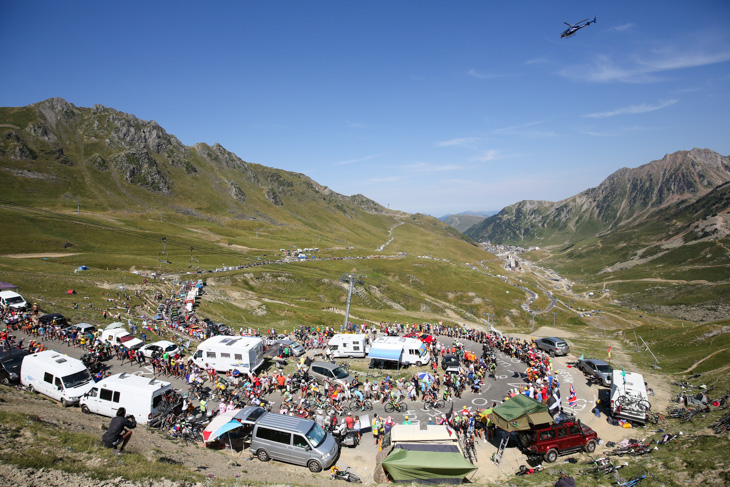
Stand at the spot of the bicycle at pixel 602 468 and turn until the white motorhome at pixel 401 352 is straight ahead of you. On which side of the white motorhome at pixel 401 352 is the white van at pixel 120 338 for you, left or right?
left

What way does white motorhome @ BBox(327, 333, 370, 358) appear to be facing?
to the viewer's left

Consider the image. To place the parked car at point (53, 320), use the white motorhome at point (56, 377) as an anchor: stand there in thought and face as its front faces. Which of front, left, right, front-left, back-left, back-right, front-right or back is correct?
back-left

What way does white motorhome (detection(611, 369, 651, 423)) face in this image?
away from the camera

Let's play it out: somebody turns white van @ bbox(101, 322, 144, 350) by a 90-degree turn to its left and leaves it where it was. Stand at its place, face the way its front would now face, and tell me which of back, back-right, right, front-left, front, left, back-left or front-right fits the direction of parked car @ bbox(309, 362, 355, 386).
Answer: right

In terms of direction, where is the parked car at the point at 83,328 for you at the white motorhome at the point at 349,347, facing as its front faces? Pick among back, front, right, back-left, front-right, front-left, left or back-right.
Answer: front

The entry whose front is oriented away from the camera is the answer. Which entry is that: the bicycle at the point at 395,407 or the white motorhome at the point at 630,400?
the white motorhome

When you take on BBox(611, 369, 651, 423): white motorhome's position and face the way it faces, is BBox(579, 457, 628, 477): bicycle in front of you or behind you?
behind

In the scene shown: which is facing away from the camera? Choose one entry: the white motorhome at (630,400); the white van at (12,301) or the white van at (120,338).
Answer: the white motorhome at (630,400)

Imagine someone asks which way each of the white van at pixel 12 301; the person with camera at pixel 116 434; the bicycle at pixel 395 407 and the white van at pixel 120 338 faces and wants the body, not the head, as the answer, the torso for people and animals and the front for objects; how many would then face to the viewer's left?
1

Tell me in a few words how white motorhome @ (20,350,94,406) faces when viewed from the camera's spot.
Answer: facing the viewer and to the right of the viewer

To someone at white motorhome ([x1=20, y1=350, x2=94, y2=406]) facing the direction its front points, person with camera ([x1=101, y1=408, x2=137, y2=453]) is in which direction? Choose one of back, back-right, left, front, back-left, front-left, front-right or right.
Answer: front-right

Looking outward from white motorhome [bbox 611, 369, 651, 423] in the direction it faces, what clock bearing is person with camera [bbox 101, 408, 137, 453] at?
The person with camera is roughly at 7 o'clock from the white motorhome.

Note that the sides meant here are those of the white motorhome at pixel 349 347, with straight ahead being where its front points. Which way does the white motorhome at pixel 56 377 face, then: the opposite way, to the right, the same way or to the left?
the opposite way
